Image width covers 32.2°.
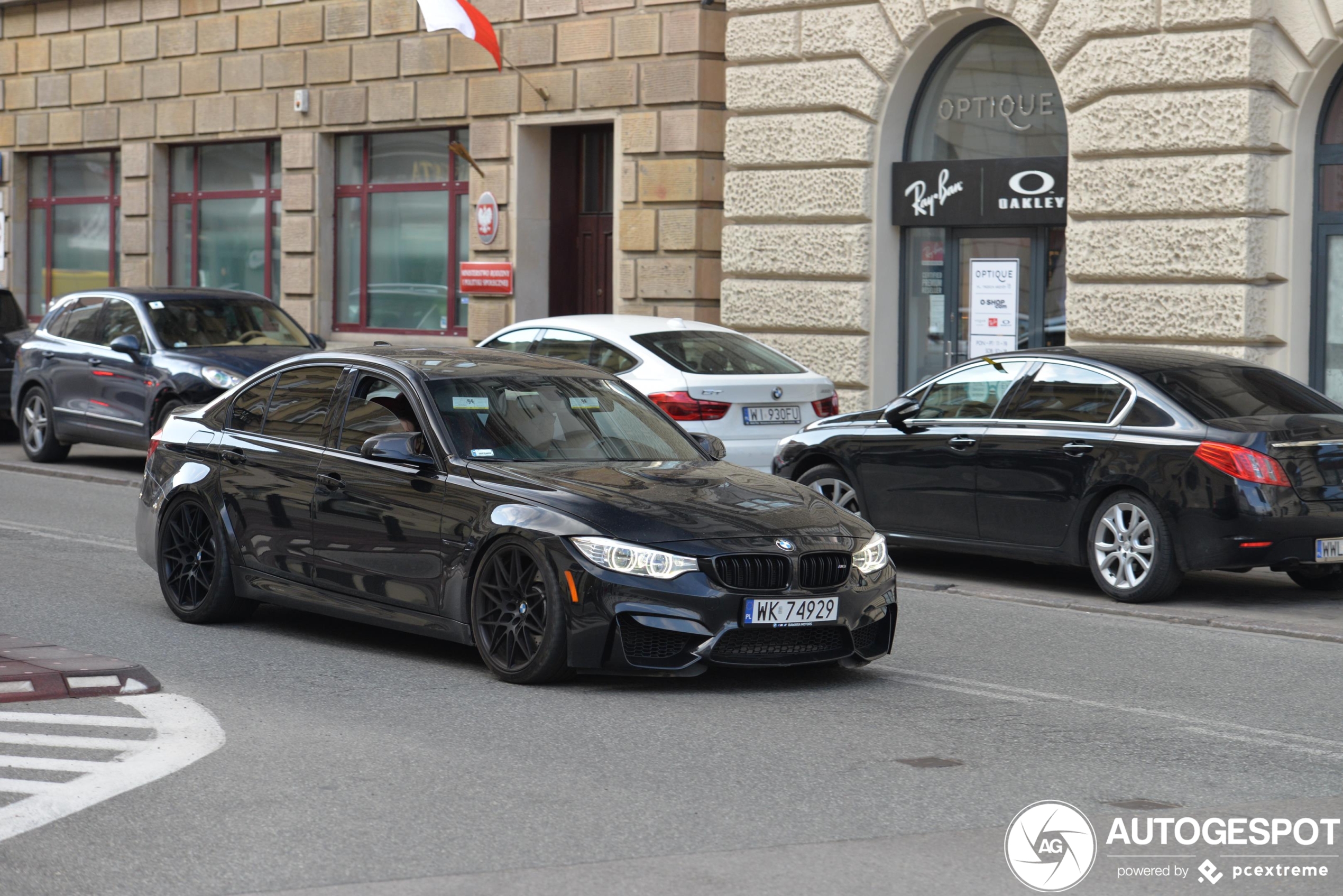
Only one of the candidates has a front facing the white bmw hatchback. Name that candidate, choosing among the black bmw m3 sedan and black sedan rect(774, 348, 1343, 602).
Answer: the black sedan

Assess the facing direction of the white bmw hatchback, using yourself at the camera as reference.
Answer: facing away from the viewer and to the left of the viewer

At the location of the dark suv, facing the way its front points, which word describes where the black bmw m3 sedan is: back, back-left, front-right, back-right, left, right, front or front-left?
front-right

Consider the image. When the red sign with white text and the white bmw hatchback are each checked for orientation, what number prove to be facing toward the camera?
1

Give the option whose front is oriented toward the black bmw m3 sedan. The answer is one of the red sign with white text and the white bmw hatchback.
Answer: the red sign with white text

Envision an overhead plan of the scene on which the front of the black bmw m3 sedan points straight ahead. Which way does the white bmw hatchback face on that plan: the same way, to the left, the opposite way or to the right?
the opposite way

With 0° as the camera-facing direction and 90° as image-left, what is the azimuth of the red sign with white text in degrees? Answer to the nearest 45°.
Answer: approximately 0°

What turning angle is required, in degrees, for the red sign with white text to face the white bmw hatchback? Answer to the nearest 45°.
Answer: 0° — it already faces it

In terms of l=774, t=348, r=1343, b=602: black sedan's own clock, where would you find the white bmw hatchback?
The white bmw hatchback is roughly at 12 o'clock from the black sedan.

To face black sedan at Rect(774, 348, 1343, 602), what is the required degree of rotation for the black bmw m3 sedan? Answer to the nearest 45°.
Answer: approximately 90° to its left
